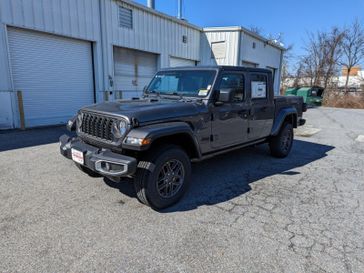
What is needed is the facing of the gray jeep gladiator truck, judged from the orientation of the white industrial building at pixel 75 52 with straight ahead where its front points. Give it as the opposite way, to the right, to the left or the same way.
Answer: to the right

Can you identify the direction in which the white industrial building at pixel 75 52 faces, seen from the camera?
facing the viewer and to the right of the viewer

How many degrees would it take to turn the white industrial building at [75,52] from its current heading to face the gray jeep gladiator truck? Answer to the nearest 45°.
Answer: approximately 45° to its right

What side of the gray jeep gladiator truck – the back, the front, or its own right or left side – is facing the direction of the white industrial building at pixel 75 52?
right

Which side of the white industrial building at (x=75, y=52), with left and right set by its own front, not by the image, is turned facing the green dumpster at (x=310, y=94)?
left

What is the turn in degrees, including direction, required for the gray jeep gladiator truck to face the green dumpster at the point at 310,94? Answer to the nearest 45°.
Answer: approximately 180°

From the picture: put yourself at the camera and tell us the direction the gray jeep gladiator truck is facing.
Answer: facing the viewer and to the left of the viewer

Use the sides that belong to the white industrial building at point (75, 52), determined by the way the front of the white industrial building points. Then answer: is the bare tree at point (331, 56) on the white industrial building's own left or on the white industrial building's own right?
on the white industrial building's own left

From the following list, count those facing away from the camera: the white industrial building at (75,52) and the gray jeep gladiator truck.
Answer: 0
